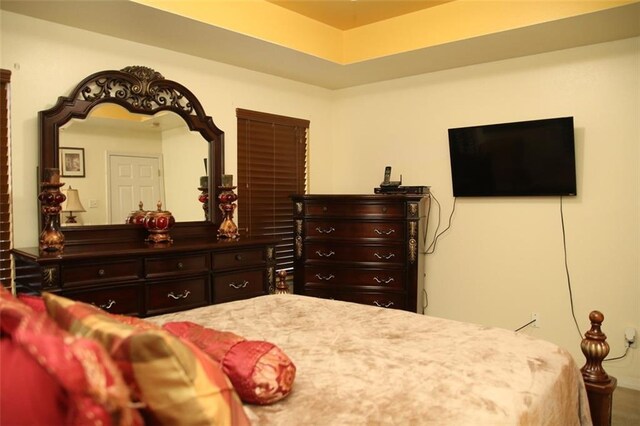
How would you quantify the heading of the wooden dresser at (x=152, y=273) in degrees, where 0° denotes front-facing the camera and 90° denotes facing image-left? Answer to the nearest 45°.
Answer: approximately 315°

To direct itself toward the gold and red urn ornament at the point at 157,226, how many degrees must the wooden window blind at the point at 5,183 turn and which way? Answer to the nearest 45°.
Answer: approximately 45° to its left

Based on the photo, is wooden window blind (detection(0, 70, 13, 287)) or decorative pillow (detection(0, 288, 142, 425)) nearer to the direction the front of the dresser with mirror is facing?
the decorative pillow

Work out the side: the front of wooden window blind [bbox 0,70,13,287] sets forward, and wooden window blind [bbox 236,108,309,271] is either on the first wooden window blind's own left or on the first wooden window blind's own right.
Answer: on the first wooden window blind's own left

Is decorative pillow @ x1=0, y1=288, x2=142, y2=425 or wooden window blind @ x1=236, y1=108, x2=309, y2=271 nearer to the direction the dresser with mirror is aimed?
the decorative pillow

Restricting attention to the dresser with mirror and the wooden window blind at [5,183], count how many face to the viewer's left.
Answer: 0

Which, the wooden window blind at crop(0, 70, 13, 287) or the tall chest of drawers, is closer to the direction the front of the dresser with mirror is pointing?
the tall chest of drawers

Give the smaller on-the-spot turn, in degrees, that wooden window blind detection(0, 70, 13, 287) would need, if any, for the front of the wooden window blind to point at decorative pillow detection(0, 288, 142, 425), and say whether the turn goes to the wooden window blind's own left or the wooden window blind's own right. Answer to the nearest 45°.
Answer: approximately 45° to the wooden window blind's own right

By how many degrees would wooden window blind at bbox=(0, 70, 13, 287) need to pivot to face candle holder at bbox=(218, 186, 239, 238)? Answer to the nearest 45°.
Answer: approximately 45° to its left

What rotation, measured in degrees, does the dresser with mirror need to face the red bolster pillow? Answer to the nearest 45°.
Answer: approximately 45° to its right

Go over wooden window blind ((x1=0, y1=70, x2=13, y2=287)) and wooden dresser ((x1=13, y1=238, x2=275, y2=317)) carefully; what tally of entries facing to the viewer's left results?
0

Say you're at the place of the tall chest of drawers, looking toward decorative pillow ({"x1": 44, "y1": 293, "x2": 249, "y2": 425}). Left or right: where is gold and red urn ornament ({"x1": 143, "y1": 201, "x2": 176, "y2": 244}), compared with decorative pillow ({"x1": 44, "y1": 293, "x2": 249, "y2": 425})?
right

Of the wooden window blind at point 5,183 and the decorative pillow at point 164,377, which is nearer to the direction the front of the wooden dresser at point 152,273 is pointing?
the decorative pillow
